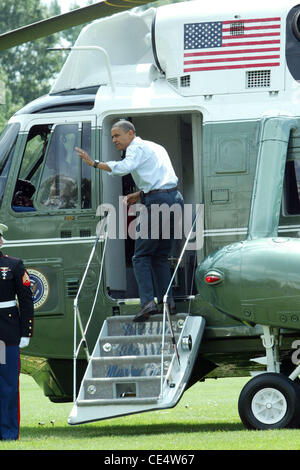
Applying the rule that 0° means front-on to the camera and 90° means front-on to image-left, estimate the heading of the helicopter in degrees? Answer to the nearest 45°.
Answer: approximately 90°

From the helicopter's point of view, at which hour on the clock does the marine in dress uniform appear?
The marine in dress uniform is roughly at 11 o'clock from the helicopter.
